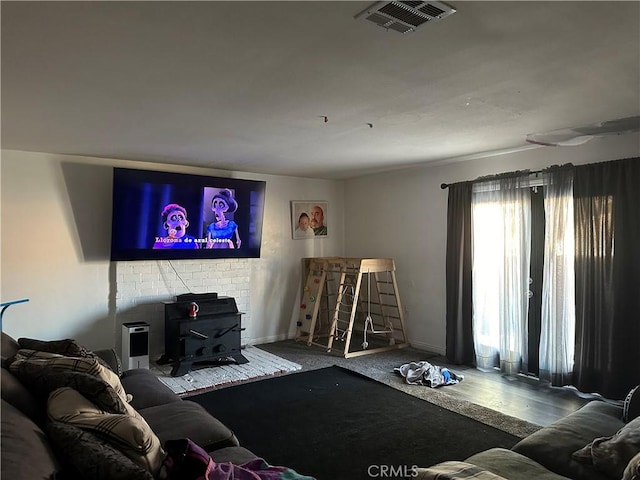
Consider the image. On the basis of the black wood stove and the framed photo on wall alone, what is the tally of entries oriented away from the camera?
0

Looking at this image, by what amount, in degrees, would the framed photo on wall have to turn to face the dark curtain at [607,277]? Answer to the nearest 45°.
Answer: approximately 45° to its left

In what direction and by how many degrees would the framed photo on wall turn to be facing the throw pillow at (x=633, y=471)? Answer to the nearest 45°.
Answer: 0° — it already faces it

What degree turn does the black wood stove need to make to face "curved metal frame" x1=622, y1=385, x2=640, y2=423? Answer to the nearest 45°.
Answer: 0° — it already faces it

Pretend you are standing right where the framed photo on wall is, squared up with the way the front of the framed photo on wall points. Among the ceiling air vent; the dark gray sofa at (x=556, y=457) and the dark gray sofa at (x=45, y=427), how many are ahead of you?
3

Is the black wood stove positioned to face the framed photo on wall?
no

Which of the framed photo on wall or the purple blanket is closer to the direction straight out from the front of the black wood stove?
the purple blanket

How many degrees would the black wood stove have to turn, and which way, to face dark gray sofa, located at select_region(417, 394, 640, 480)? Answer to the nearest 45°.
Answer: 0° — it already faces it

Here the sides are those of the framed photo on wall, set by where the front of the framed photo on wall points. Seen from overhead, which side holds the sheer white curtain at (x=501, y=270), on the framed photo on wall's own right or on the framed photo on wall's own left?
on the framed photo on wall's own left

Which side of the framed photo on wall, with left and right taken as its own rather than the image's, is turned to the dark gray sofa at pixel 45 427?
front

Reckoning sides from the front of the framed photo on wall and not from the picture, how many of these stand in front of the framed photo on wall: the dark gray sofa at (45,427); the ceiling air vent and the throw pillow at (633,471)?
3

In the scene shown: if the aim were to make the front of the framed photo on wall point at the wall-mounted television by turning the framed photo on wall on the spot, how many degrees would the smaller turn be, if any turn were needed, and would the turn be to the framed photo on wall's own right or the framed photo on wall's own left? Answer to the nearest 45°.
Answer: approximately 45° to the framed photo on wall's own right

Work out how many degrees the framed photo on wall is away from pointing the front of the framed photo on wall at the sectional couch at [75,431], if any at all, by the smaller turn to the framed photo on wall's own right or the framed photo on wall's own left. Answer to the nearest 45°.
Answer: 0° — it already faces it

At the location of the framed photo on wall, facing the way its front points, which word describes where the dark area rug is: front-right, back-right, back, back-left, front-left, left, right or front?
front

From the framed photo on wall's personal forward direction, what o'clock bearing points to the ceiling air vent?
The ceiling air vent is roughly at 12 o'clock from the framed photo on wall.

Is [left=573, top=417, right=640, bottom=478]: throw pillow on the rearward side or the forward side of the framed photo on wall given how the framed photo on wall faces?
on the forward side

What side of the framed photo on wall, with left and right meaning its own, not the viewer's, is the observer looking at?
front

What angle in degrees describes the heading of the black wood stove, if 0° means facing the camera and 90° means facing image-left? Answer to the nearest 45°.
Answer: approximately 315°

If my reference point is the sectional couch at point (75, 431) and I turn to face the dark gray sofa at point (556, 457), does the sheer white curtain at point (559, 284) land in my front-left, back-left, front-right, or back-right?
front-left
